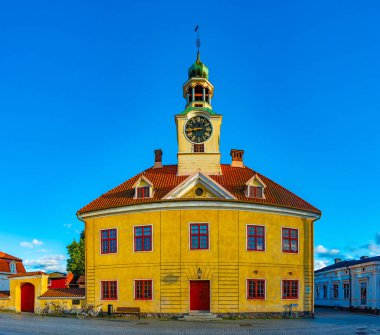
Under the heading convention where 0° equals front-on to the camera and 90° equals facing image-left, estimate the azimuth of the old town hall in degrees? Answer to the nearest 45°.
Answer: approximately 0°

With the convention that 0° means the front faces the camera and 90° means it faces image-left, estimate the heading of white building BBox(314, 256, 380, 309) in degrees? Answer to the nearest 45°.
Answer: approximately 45°
